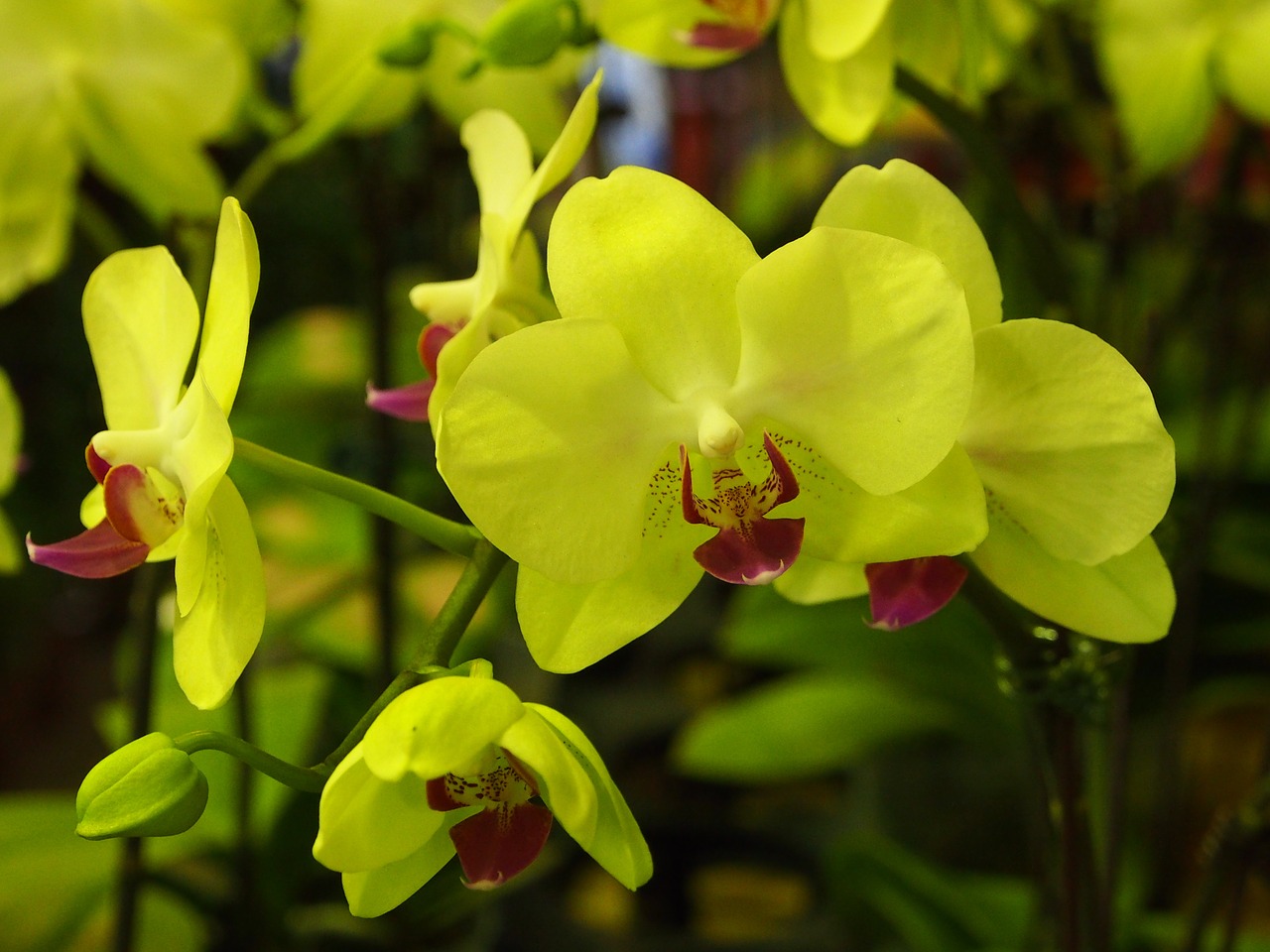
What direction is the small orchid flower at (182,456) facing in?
to the viewer's left

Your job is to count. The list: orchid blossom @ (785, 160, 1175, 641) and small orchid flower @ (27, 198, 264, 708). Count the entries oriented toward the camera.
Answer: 1

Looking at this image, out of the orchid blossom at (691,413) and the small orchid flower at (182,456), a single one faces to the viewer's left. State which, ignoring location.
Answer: the small orchid flower

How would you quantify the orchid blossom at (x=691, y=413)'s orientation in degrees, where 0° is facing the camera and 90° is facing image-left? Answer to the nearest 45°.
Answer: approximately 0°
